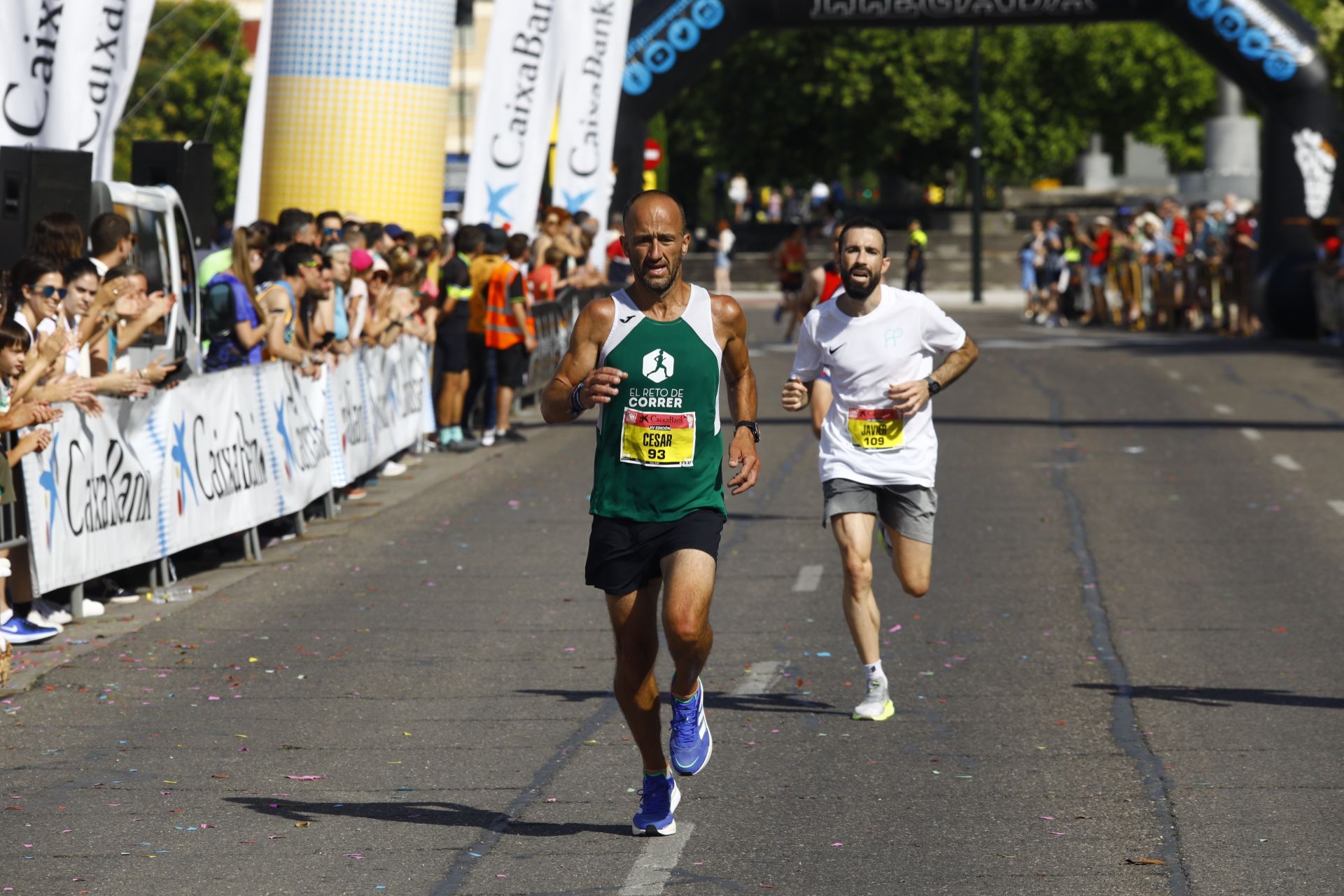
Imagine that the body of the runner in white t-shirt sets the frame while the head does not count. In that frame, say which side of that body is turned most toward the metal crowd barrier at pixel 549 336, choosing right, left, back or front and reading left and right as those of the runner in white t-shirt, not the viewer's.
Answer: back

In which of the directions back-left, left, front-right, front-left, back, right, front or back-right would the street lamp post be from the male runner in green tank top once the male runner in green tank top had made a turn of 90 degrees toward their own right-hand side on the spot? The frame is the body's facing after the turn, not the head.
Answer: right

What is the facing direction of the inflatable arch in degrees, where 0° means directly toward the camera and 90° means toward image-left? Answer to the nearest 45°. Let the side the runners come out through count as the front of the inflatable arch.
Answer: approximately 0°

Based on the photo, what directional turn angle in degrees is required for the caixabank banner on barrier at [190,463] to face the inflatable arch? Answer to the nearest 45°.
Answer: approximately 90° to its left

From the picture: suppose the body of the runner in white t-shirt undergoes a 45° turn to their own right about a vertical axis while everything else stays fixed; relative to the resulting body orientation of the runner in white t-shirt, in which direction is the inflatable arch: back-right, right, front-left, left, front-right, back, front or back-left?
back-right

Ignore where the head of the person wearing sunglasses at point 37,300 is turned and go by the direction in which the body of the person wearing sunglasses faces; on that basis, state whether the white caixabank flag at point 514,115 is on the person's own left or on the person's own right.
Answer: on the person's own left

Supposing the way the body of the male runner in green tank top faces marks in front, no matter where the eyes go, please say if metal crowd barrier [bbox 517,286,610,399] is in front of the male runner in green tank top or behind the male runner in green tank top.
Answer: behind

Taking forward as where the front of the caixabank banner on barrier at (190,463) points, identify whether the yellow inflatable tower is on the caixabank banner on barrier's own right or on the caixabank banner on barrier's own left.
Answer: on the caixabank banner on barrier's own left

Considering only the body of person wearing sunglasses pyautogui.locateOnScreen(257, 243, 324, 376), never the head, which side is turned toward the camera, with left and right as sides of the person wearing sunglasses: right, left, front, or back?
right

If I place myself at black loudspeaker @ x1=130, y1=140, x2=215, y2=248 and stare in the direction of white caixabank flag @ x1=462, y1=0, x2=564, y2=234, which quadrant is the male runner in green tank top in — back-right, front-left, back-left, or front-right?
back-right

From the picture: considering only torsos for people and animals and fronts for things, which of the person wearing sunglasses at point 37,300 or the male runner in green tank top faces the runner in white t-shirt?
the person wearing sunglasses

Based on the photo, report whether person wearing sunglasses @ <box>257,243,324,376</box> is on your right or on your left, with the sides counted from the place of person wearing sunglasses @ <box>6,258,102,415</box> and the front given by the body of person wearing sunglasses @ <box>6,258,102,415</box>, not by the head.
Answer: on your left

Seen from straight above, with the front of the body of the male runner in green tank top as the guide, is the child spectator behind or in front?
behind
